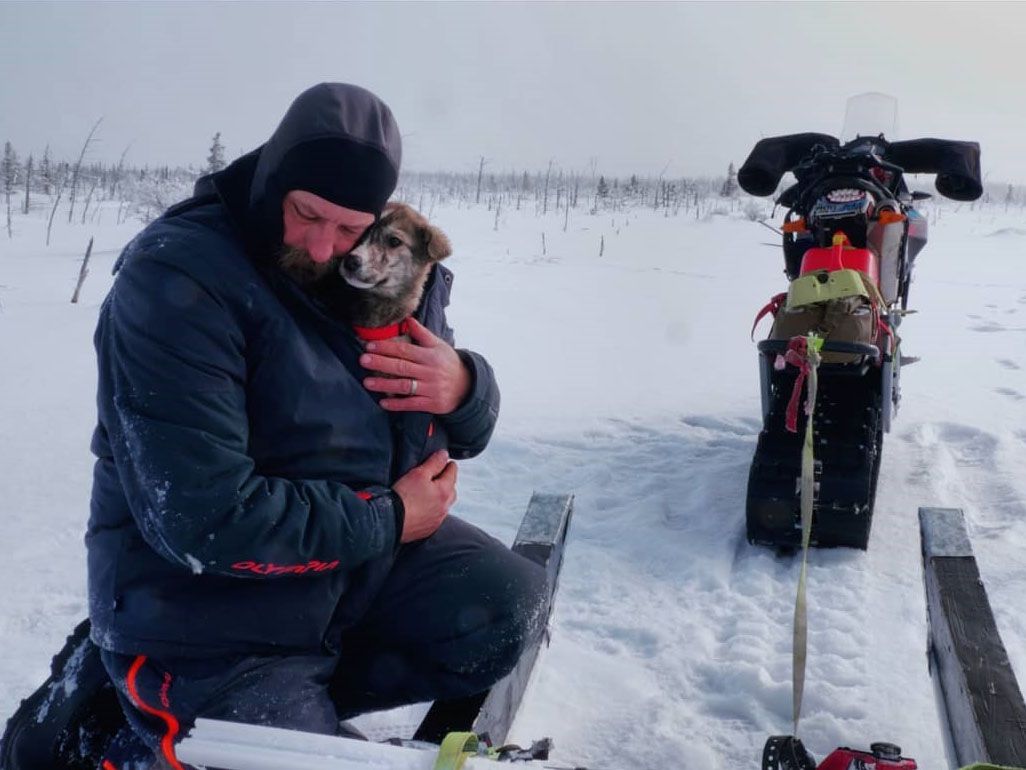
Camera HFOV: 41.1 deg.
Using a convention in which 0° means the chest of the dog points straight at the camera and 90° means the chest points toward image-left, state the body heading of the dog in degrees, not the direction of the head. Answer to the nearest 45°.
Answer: approximately 45°

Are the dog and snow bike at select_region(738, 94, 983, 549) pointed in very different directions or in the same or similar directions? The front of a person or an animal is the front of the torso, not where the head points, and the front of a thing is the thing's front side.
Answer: very different directions

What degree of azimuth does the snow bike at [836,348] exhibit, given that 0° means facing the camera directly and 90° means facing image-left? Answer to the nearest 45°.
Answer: approximately 180°

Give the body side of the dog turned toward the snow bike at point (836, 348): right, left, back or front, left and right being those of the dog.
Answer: back

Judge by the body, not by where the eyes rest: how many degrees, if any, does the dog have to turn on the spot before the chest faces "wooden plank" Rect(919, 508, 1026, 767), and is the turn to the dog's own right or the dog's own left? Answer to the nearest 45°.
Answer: approximately 135° to the dog's own left

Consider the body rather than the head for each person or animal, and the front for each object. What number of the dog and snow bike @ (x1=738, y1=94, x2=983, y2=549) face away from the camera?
1

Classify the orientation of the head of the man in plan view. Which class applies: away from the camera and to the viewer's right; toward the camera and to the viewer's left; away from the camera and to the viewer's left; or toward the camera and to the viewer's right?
toward the camera and to the viewer's right

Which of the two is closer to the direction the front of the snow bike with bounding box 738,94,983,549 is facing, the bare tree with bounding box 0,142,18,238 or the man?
the bare tree

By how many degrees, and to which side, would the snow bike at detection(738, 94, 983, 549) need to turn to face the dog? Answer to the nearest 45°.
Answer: approximately 135° to its left
